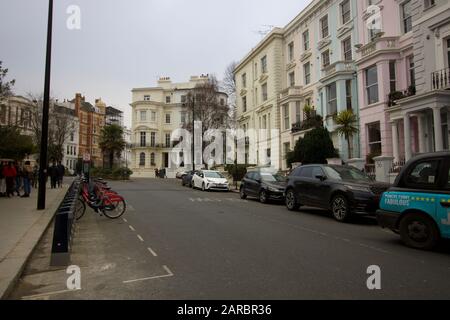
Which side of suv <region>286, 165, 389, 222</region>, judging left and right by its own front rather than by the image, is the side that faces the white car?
back

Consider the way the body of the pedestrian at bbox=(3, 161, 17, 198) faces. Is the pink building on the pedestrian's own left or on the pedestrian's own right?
on the pedestrian's own right

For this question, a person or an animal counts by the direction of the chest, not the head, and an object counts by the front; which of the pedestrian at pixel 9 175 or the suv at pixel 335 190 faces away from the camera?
the pedestrian

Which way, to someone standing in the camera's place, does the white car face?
facing the viewer and to the right of the viewer

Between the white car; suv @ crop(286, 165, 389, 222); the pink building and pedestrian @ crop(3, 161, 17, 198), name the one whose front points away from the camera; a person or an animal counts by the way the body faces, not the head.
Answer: the pedestrian

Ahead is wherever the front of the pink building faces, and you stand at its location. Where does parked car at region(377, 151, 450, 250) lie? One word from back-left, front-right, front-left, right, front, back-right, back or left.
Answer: front-left

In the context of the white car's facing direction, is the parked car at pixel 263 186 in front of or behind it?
in front
